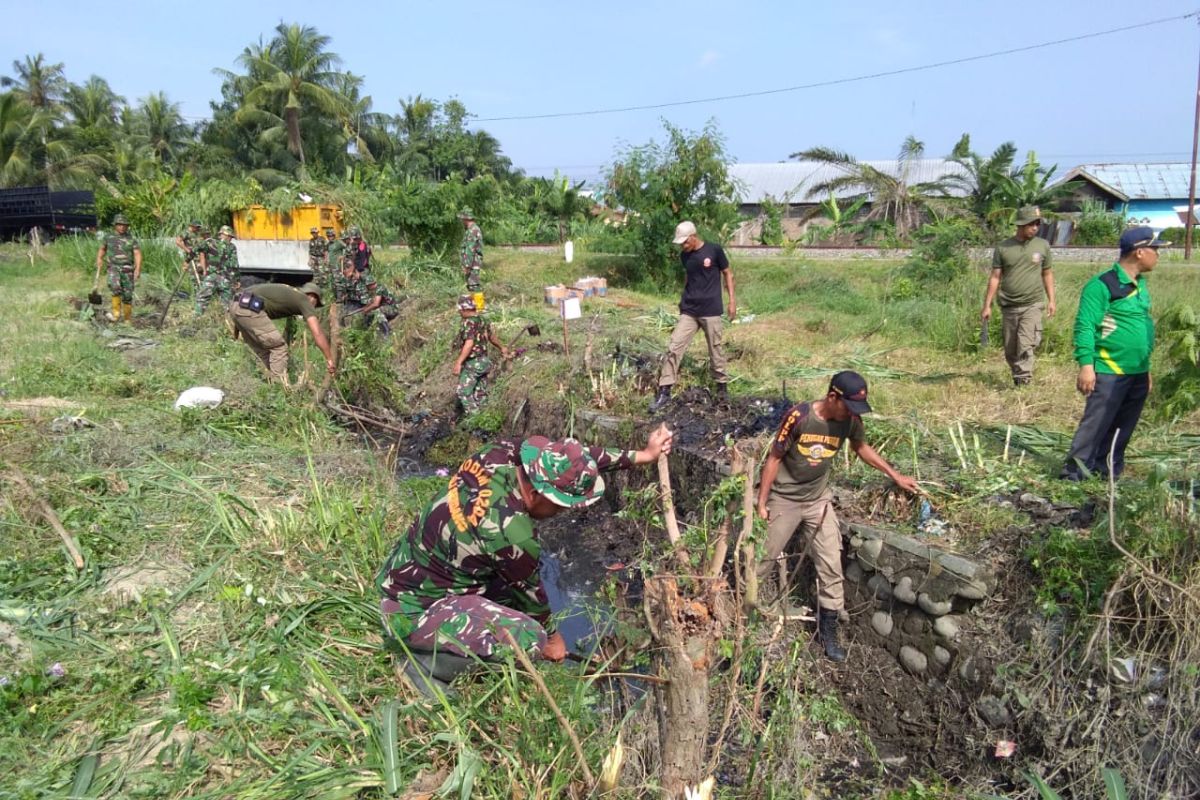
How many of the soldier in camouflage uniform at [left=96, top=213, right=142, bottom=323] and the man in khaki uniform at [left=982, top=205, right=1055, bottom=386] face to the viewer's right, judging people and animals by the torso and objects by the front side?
0

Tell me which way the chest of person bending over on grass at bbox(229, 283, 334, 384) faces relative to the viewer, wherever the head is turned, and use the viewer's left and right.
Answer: facing to the right of the viewer

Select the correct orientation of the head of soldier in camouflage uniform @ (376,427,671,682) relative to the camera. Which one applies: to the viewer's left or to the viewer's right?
to the viewer's right

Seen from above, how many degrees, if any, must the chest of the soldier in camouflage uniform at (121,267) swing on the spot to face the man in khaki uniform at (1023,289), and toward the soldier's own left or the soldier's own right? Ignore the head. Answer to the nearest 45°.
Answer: approximately 45° to the soldier's own left

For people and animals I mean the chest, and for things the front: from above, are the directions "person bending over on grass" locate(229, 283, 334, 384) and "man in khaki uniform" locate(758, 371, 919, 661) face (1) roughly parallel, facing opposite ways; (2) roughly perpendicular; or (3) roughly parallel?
roughly perpendicular

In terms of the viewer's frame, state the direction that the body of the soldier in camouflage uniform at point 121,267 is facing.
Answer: toward the camera

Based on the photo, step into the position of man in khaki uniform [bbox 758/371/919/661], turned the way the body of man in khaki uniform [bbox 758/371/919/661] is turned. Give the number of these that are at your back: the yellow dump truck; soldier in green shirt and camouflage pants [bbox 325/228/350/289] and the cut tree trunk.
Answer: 2

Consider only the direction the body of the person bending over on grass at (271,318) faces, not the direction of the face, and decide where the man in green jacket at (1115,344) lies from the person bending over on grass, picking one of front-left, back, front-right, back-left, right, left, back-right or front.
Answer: front-right

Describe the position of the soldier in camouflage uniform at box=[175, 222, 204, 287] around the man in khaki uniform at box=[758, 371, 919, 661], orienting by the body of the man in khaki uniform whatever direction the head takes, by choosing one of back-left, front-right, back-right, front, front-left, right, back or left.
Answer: back

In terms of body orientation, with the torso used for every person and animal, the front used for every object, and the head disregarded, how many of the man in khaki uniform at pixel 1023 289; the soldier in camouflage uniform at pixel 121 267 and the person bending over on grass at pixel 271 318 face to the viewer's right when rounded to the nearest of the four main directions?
1

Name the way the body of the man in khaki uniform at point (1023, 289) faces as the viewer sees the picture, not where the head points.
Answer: toward the camera

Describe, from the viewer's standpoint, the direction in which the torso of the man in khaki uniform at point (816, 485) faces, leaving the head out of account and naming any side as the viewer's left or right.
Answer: facing the viewer and to the right of the viewer
